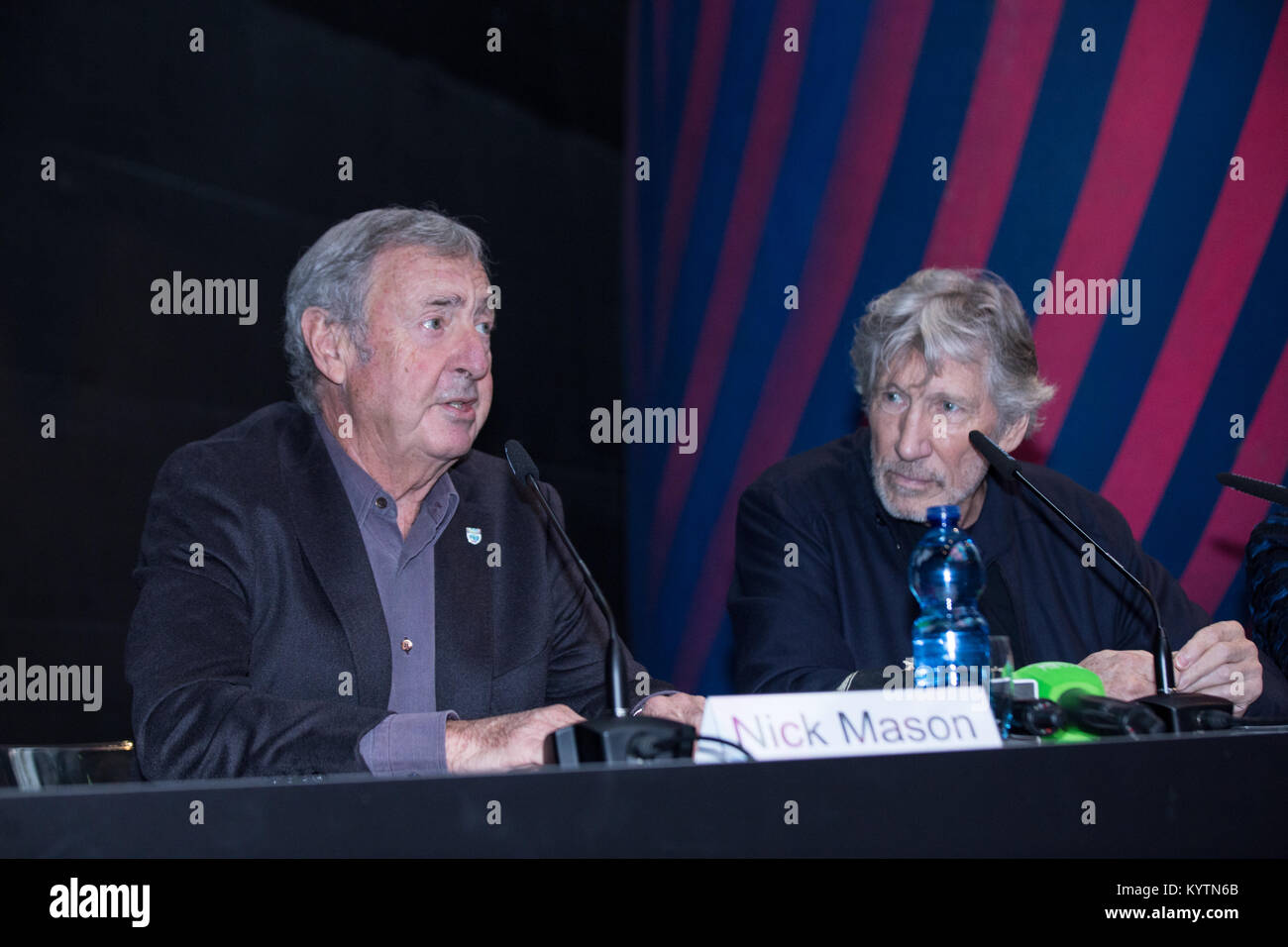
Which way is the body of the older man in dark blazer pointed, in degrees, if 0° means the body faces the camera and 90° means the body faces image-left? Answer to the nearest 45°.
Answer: approximately 315°

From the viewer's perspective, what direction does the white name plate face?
toward the camera

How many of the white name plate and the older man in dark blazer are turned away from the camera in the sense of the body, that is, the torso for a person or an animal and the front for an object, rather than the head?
0

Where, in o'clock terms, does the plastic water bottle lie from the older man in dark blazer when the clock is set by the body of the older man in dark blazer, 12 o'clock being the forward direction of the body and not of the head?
The plastic water bottle is roughly at 11 o'clock from the older man in dark blazer.

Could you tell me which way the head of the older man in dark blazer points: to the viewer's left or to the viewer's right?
to the viewer's right

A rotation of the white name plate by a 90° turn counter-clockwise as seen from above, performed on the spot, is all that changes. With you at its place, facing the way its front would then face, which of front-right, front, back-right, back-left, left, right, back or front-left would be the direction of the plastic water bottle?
left

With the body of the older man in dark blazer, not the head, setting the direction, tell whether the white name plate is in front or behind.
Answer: in front

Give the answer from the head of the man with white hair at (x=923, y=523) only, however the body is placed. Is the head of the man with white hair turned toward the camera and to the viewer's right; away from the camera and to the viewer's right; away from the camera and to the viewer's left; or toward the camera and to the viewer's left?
toward the camera and to the viewer's left
